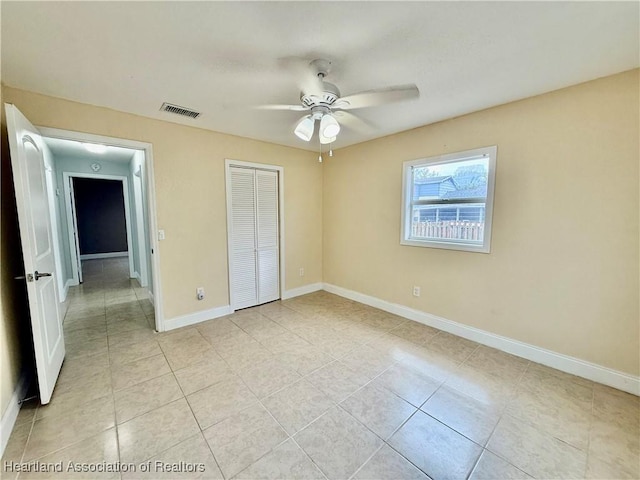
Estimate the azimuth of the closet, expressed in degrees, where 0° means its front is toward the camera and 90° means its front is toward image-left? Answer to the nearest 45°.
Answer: approximately 315°

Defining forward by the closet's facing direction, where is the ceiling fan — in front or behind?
in front

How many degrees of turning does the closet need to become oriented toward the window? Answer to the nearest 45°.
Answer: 0° — it already faces it

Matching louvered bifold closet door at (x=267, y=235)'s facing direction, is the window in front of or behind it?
in front

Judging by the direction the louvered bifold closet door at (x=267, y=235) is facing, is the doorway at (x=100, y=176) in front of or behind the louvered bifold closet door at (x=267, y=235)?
behind

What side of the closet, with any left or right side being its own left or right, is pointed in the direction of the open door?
right

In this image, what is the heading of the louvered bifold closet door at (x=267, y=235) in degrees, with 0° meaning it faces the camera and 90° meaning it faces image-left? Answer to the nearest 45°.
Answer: approximately 315°

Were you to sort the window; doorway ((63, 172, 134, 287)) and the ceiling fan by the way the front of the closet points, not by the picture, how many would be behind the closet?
1
